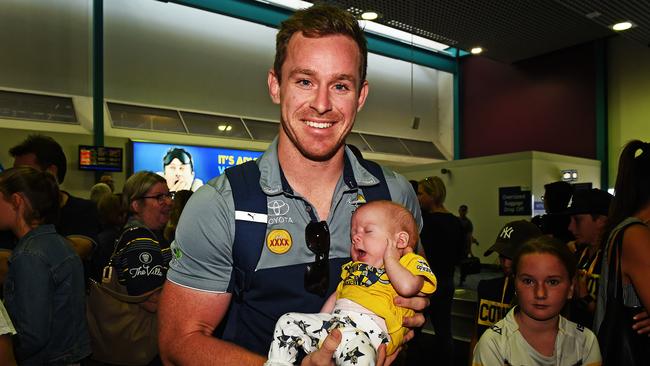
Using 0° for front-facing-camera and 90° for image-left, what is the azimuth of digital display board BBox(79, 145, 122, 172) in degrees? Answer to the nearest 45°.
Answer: approximately 0°

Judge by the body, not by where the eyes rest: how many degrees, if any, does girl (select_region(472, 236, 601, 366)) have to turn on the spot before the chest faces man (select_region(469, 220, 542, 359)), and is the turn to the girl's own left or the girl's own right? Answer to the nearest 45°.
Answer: approximately 180°

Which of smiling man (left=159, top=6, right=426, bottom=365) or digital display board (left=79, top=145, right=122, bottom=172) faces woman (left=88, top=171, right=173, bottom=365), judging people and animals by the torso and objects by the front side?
the digital display board

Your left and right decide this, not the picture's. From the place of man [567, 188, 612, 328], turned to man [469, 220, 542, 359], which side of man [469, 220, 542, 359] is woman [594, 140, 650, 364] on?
left

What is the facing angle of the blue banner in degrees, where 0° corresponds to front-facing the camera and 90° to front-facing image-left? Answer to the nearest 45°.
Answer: approximately 0°

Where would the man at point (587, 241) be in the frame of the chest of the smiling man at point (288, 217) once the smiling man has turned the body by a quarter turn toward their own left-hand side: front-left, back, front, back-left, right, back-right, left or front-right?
front-left

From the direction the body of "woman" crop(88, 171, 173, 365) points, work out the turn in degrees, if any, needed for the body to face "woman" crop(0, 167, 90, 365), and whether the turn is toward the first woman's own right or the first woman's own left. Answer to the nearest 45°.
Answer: approximately 135° to the first woman's own right
